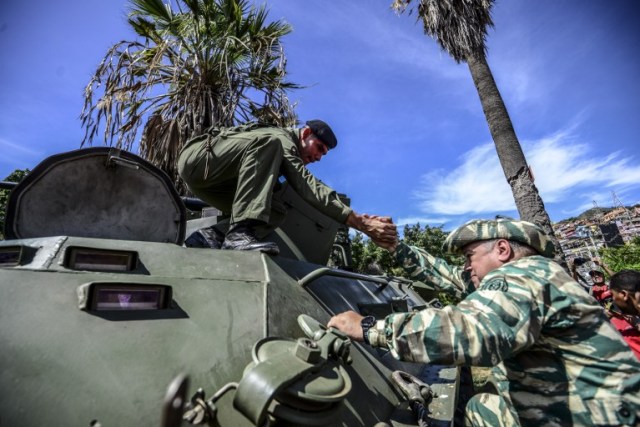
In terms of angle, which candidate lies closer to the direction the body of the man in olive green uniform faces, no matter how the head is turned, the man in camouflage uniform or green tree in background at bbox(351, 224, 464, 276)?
the man in camouflage uniform

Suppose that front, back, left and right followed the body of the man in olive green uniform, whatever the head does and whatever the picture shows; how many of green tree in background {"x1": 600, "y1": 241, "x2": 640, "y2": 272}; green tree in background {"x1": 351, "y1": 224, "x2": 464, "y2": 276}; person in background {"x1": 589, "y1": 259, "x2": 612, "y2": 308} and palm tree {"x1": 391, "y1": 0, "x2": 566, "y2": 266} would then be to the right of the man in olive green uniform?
0

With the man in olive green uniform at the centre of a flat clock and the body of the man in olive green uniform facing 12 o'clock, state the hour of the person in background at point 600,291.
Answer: The person in background is roughly at 11 o'clock from the man in olive green uniform.

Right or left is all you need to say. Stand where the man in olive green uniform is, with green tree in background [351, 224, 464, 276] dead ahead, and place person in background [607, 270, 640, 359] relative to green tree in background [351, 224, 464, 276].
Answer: right

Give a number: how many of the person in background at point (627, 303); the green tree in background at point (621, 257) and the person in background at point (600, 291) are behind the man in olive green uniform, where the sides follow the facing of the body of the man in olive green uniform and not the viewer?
0

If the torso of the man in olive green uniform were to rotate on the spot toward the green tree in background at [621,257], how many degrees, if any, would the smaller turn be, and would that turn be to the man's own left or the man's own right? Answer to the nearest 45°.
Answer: approximately 45° to the man's own left

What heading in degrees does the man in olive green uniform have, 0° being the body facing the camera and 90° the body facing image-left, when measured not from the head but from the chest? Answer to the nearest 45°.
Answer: approximately 270°

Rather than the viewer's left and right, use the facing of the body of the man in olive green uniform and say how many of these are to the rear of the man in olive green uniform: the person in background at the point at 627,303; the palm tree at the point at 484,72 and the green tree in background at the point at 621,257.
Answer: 0

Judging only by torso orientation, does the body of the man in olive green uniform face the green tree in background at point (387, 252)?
no

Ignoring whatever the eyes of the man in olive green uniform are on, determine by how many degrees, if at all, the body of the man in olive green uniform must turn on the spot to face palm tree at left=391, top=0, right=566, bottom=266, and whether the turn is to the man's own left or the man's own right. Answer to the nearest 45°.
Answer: approximately 45° to the man's own left

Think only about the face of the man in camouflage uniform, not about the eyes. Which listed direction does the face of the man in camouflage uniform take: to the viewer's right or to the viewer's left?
to the viewer's left

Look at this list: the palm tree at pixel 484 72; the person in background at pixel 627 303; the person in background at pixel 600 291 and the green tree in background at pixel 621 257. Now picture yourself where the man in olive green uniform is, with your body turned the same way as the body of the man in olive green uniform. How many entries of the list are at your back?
0
